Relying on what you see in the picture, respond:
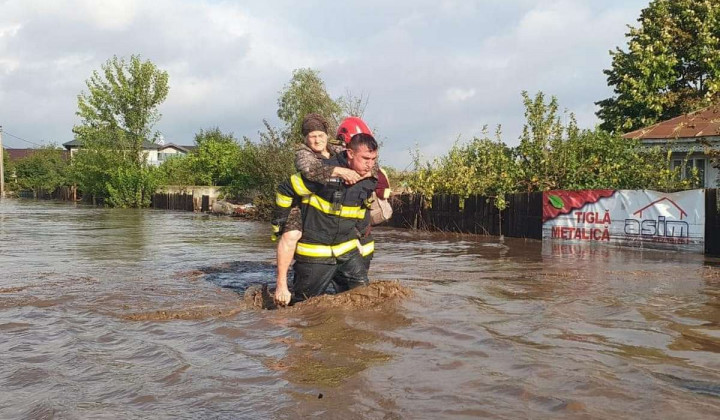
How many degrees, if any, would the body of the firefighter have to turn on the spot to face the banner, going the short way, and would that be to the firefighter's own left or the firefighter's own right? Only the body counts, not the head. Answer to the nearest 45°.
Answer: approximately 90° to the firefighter's own left

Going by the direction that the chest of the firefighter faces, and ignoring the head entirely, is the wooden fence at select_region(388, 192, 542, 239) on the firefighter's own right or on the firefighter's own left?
on the firefighter's own left

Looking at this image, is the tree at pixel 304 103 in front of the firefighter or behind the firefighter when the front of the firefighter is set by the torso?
behind

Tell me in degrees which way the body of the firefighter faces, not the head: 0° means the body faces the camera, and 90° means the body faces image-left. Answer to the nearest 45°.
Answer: approximately 315°

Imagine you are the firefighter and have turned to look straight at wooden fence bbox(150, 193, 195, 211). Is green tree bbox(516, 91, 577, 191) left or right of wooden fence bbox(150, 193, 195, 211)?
right

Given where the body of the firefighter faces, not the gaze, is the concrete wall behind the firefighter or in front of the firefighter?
behind

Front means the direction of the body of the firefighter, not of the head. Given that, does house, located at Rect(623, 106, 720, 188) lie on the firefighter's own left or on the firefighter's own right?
on the firefighter's own left

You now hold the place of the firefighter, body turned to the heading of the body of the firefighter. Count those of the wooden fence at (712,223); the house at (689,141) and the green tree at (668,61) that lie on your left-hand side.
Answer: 3
